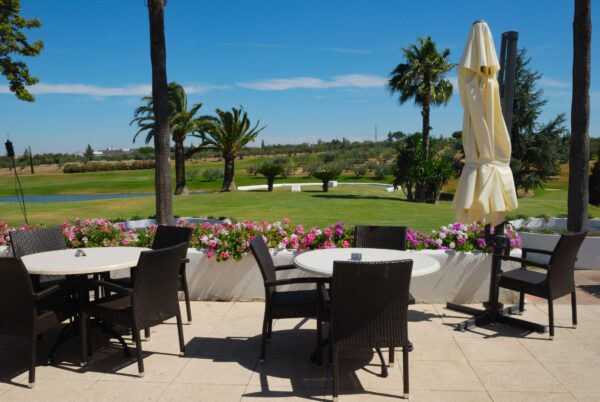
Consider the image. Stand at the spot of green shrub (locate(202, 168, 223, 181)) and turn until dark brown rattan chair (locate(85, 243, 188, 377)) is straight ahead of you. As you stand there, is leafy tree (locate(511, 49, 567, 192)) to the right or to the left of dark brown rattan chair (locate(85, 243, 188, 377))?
left

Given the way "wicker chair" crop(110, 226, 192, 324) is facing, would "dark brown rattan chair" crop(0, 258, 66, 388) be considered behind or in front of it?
in front

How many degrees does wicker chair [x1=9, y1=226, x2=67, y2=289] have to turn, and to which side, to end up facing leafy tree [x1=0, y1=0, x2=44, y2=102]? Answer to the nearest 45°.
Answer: approximately 135° to its left

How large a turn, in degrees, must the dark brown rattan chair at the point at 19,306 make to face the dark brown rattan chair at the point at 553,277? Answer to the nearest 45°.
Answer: approximately 45° to its right

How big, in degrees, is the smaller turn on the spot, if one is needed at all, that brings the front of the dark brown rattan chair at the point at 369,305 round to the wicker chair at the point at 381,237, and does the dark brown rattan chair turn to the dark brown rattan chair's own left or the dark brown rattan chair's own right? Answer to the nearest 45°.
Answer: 0° — it already faces it

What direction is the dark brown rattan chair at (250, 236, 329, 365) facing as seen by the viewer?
to the viewer's right

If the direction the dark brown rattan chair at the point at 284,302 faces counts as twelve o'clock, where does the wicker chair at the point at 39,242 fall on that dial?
The wicker chair is roughly at 7 o'clock from the dark brown rattan chair.

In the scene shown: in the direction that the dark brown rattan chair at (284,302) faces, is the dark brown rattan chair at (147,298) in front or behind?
behind

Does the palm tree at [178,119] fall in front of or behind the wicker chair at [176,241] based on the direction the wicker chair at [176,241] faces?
behind

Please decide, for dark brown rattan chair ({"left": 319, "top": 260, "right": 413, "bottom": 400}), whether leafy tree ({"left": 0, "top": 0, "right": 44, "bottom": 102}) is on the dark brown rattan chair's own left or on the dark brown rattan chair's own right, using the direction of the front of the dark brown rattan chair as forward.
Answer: on the dark brown rattan chair's own left

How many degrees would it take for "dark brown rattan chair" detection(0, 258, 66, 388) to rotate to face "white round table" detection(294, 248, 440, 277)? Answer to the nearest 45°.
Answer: approximately 45° to its right

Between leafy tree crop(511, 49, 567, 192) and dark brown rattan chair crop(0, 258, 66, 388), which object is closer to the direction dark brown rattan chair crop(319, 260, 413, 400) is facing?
the leafy tree

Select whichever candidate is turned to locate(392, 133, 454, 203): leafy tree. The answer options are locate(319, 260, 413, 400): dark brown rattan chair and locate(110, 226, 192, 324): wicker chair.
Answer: the dark brown rattan chair

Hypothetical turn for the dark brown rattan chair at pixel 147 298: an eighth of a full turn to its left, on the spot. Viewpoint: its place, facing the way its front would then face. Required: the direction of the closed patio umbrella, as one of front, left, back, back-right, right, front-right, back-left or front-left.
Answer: back

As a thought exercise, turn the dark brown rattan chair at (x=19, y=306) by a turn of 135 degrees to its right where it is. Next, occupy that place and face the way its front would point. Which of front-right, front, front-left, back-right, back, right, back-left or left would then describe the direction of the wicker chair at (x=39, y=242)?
back

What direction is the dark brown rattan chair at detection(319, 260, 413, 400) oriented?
away from the camera

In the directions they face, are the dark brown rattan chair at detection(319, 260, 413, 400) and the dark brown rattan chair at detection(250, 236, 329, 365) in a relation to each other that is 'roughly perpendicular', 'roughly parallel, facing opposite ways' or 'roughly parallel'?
roughly perpendicular

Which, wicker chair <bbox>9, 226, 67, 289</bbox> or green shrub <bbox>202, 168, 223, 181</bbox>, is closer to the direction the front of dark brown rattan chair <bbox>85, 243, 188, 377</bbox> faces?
the wicker chair
